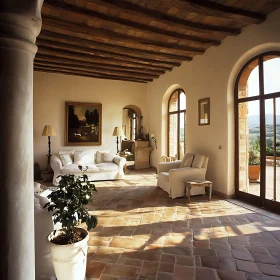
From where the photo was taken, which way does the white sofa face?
toward the camera

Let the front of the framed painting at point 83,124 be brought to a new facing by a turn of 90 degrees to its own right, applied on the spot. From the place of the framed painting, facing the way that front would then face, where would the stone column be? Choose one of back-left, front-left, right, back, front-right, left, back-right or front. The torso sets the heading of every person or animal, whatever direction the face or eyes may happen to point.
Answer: left

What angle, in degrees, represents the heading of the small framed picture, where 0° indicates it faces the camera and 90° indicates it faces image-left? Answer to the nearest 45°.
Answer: approximately 45°

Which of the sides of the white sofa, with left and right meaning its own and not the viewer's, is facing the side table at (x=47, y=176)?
right

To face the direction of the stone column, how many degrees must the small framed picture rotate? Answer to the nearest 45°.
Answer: approximately 45° to its left

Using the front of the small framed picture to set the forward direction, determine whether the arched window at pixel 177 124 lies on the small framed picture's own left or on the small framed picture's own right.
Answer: on the small framed picture's own right

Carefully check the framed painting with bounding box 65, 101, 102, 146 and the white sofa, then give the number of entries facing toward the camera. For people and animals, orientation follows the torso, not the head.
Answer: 2

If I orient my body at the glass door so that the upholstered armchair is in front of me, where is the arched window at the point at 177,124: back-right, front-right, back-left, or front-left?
front-right

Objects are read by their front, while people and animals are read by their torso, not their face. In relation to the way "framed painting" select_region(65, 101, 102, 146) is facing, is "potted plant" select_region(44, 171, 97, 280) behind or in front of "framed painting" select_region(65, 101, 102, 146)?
in front

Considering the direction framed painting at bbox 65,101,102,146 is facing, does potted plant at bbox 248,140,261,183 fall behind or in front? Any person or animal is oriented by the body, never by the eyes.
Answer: in front

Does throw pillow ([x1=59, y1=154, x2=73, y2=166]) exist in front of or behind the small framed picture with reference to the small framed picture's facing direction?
in front

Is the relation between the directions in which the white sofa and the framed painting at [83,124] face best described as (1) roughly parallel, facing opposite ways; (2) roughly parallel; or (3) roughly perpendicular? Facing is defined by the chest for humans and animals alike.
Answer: roughly parallel

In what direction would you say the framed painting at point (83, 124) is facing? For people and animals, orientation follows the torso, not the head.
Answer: toward the camera

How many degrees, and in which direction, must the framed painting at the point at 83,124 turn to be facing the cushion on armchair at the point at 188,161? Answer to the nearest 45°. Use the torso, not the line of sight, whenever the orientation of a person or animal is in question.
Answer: approximately 45° to its left

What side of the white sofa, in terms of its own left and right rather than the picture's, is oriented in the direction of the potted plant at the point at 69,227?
front

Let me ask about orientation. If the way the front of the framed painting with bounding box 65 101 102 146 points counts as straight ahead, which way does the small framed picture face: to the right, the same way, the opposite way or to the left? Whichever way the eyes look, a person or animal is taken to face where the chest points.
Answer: to the right

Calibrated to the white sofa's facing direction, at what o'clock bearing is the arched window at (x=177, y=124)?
The arched window is roughly at 9 o'clock from the white sofa.
